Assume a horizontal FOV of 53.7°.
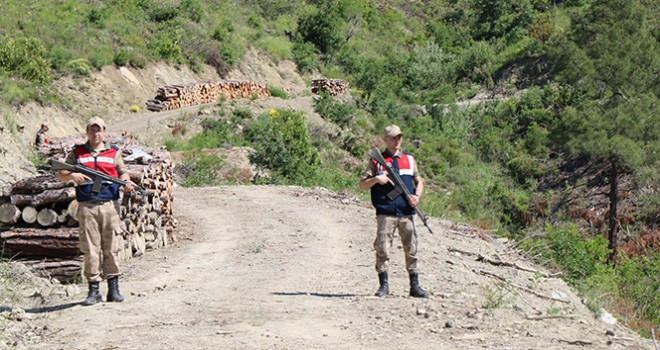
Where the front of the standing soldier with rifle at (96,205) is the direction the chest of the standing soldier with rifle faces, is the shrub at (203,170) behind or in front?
behind

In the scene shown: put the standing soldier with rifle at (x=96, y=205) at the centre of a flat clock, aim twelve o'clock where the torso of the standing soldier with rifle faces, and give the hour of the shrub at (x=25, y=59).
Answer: The shrub is roughly at 6 o'clock from the standing soldier with rifle.

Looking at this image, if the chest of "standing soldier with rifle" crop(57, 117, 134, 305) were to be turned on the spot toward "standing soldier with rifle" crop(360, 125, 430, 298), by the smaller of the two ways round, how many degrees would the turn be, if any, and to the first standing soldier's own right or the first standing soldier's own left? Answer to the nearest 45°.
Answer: approximately 90° to the first standing soldier's own left

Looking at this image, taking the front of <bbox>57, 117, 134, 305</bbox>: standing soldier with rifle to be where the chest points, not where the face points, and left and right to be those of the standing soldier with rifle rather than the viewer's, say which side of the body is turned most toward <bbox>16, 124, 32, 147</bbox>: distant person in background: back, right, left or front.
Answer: back

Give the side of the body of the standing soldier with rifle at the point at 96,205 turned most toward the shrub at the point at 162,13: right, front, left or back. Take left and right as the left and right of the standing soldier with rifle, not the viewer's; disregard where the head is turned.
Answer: back

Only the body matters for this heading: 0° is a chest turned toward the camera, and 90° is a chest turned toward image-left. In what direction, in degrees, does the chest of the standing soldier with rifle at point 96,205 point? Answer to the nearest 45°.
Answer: approximately 0°

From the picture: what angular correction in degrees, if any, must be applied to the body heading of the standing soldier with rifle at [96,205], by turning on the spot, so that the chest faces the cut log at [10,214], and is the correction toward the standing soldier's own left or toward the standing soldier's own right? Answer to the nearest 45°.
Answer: approximately 135° to the standing soldier's own right

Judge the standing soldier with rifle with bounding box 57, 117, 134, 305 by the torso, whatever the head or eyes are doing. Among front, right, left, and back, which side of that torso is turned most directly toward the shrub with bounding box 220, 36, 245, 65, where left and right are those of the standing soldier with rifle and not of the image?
back

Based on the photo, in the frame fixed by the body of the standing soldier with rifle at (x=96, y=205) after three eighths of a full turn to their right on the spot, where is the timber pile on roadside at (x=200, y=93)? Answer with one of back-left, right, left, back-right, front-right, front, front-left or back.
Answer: front-right

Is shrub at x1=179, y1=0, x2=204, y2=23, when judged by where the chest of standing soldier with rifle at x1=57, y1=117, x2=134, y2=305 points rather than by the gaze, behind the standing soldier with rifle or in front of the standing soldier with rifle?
behind
